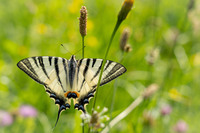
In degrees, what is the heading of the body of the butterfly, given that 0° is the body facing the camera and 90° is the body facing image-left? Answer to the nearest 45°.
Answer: approximately 180°
